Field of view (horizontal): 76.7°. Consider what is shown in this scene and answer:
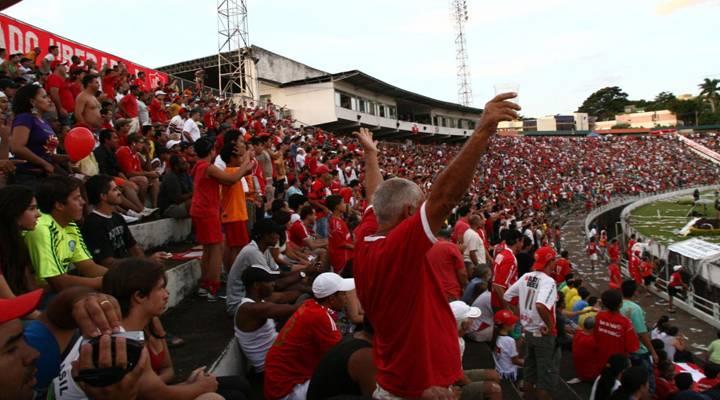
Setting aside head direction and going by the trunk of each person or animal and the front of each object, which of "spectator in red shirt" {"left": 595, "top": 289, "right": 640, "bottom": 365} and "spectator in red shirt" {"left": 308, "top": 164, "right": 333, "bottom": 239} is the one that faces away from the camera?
"spectator in red shirt" {"left": 595, "top": 289, "right": 640, "bottom": 365}

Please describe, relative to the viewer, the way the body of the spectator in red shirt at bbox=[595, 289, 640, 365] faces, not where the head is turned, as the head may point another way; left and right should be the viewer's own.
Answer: facing away from the viewer

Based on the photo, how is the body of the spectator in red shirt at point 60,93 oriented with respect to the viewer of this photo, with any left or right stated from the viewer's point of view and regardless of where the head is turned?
facing to the right of the viewer

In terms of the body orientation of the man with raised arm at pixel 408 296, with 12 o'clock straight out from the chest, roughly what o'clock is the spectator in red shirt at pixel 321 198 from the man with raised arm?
The spectator in red shirt is roughly at 10 o'clock from the man with raised arm.

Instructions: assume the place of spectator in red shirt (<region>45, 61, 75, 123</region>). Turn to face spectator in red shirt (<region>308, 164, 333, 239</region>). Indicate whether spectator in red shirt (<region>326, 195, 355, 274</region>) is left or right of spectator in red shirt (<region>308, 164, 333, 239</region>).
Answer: right

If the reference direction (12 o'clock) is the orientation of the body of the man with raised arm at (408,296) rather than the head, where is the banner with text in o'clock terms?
The banner with text is roughly at 9 o'clock from the man with raised arm.

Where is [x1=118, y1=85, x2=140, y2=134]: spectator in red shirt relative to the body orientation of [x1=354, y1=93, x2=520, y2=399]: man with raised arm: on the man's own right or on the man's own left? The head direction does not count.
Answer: on the man's own left

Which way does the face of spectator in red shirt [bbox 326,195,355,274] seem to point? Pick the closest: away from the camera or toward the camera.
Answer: away from the camera
